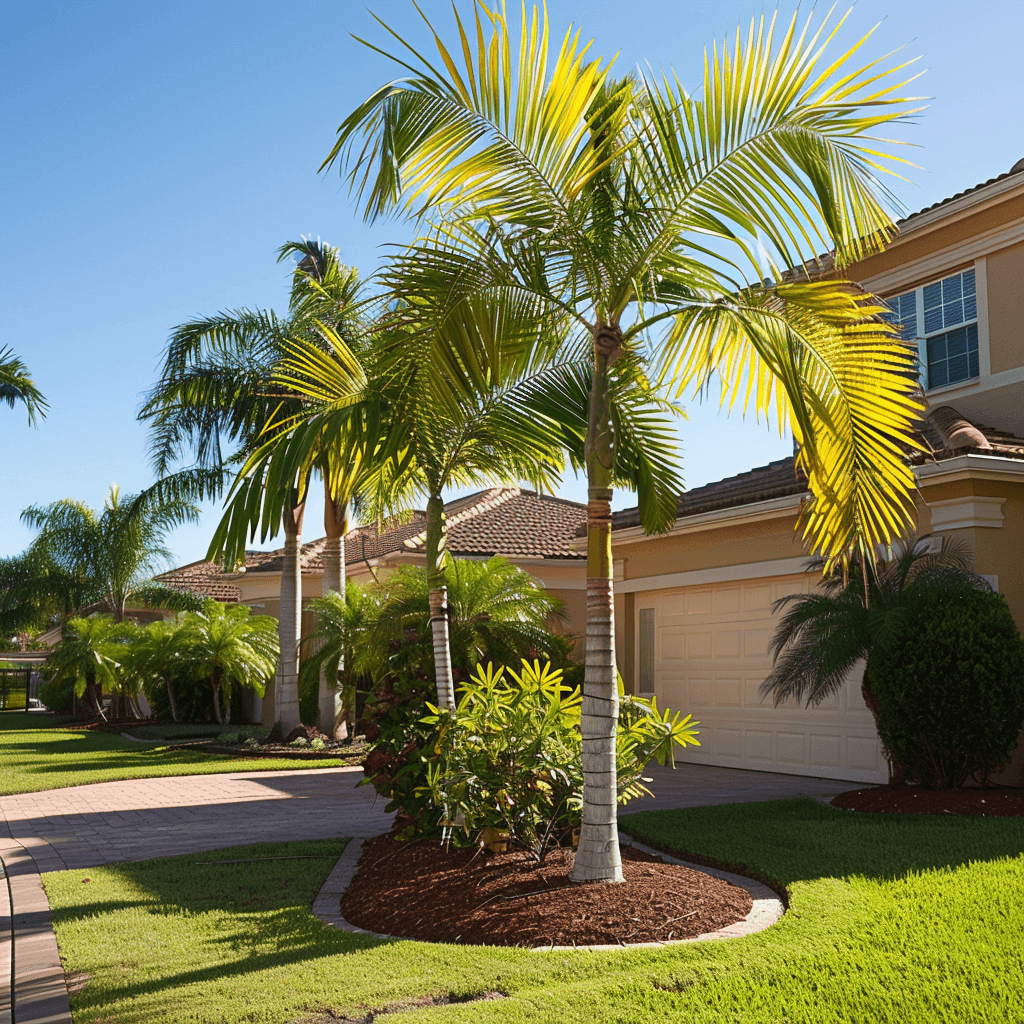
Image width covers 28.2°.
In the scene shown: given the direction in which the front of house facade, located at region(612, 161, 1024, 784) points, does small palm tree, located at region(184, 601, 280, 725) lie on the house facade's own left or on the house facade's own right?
on the house facade's own right

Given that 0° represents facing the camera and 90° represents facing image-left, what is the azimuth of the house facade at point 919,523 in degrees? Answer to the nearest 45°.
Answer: approximately 45°

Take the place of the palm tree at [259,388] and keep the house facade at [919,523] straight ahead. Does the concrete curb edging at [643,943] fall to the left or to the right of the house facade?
right

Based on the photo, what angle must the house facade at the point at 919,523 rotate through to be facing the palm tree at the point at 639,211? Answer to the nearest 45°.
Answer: approximately 45° to its left

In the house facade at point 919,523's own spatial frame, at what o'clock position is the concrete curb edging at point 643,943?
The concrete curb edging is roughly at 11 o'clock from the house facade.

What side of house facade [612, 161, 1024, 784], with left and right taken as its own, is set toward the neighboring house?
right

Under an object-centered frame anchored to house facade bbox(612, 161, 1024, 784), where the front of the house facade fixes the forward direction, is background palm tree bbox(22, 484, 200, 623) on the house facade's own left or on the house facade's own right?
on the house facade's own right

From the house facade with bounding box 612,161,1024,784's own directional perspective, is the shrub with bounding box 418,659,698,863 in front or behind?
in front

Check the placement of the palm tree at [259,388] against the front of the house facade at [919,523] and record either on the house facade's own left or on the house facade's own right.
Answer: on the house facade's own right
